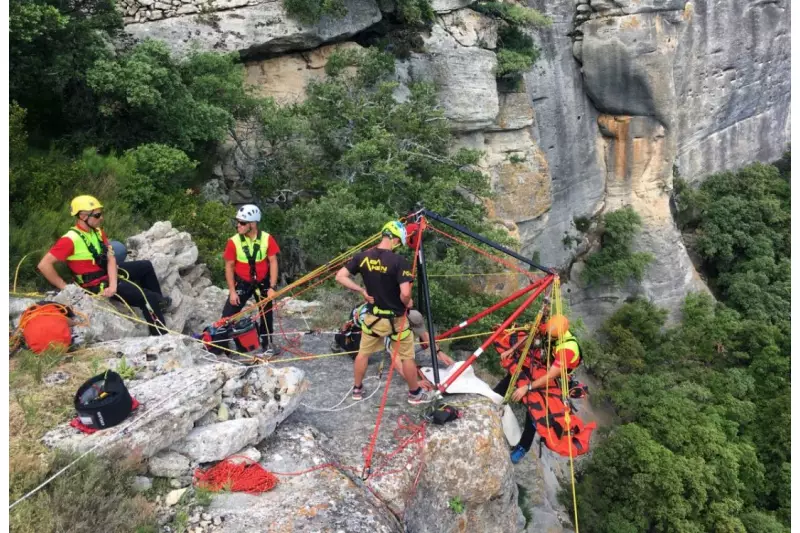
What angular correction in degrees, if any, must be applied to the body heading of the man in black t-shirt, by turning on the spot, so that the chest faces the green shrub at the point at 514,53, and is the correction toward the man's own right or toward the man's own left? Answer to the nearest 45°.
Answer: approximately 45° to the man's own left

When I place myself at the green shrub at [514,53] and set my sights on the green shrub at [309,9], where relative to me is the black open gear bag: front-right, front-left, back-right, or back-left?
front-left

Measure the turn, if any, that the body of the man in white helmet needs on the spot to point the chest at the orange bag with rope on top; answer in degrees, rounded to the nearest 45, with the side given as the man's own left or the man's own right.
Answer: approximately 45° to the man's own right

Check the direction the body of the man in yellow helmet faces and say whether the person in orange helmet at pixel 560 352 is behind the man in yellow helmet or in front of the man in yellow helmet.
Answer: in front

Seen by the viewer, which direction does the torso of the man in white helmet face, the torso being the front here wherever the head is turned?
toward the camera

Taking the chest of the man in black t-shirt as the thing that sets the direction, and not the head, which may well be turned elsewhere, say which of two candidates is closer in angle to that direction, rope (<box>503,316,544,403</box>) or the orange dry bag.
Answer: the rope

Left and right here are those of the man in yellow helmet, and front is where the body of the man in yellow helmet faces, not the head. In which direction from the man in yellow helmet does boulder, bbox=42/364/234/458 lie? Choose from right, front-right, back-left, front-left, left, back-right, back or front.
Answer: front-right

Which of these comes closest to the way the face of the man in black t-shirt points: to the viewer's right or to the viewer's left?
to the viewer's right

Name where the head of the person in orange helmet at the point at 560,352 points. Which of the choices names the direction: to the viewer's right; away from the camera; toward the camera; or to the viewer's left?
to the viewer's left

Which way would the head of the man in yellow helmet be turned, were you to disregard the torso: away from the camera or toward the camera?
toward the camera

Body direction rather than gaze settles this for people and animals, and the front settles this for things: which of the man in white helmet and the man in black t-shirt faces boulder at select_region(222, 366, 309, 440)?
the man in white helmet

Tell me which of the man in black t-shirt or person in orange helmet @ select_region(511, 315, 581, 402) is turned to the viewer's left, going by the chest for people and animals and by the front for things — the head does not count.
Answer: the person in orange helmet

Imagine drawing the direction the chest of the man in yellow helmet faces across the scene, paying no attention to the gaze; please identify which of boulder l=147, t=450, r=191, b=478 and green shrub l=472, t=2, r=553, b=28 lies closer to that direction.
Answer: the boulder

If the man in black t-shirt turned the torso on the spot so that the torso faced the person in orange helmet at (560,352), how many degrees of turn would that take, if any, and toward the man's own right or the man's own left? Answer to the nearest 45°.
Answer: approximately 45° to the man's own right
